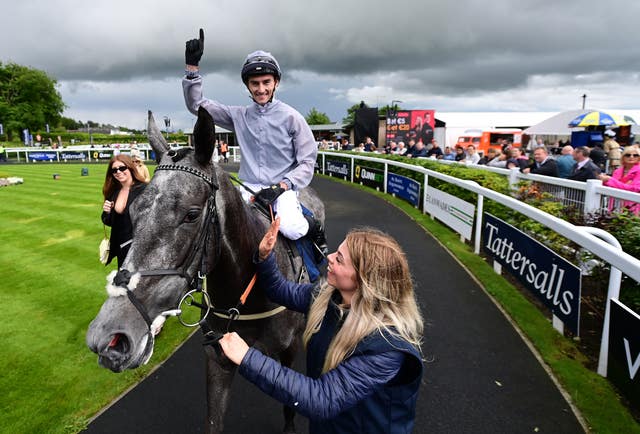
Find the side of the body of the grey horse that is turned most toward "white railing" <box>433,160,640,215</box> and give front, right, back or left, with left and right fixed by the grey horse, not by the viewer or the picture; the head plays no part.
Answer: back

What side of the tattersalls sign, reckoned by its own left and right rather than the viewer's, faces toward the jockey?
front

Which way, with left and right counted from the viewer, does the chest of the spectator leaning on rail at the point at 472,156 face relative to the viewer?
facing the viewer and to the left of the viewer

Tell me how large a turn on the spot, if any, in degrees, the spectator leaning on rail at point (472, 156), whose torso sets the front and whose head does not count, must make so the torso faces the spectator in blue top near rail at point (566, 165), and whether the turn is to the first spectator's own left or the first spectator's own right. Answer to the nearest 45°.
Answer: approximately 45° to the first spectator's own left

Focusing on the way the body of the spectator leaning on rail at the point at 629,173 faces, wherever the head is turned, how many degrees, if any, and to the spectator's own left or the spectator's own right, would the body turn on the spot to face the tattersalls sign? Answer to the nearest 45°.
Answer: approximately 45° to the spectator's own left

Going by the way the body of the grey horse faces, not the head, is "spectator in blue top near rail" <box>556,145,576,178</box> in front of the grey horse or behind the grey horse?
behind

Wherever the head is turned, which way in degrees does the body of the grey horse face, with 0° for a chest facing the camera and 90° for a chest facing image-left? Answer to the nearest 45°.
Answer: approximately 45°

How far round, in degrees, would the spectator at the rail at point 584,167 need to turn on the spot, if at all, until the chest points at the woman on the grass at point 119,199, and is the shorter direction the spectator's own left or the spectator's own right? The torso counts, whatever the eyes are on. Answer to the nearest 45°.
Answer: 0° — they already face them

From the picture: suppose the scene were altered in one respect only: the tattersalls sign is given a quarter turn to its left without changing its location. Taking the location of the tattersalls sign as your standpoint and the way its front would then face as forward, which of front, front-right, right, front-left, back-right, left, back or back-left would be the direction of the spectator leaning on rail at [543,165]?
back-left

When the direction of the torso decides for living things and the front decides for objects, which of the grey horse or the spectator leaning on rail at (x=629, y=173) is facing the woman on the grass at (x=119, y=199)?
the spectator leaning on rail

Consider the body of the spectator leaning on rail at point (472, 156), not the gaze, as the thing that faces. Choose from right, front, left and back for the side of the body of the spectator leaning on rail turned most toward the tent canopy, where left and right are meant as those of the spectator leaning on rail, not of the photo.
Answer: back

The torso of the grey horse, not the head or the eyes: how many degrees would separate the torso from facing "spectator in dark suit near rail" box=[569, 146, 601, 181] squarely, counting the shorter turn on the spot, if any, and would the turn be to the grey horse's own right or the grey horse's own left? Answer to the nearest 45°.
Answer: approximately 180°

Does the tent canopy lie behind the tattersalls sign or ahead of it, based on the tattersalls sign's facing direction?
behind

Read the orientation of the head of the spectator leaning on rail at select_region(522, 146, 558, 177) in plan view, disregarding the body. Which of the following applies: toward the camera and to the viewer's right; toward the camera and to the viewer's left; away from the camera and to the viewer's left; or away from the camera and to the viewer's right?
toward the camera and to the viewer's left

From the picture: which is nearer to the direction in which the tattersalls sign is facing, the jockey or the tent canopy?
the jockey
